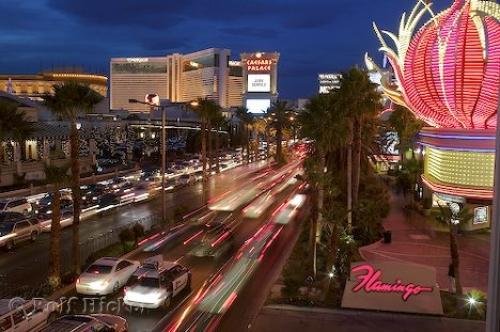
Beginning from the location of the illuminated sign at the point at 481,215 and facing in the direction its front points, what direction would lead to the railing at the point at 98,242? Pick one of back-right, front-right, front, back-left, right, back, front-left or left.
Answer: front-right

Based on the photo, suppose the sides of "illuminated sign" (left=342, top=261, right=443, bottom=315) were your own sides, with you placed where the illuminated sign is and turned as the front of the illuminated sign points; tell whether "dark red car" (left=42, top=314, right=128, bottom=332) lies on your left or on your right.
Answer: on your right

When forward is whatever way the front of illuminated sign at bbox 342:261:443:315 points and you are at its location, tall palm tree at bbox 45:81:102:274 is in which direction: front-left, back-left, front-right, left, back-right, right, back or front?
right

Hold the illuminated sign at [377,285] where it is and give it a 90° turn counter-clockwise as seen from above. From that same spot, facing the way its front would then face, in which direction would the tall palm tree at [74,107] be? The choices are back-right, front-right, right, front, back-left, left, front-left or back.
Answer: back

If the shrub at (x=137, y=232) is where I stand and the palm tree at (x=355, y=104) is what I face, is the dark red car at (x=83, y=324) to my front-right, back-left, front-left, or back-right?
back-right

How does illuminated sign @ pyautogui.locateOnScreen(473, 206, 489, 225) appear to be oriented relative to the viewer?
toward the camera

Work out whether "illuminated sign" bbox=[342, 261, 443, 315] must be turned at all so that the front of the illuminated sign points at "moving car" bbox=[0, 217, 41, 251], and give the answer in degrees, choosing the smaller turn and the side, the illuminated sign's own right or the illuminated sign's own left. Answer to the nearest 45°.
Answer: approximately 90° to the illuminated sign's own right

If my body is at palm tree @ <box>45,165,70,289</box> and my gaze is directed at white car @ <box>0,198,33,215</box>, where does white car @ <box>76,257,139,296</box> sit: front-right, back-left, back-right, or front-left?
back-right

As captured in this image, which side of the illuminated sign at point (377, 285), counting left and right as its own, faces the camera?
front
